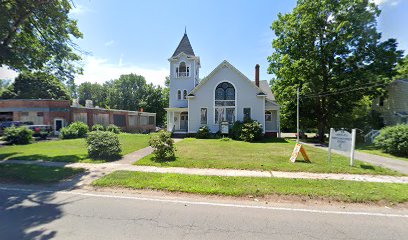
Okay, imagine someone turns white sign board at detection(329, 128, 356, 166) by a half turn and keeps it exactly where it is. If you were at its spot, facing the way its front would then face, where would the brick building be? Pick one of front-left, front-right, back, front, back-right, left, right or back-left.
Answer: back-left

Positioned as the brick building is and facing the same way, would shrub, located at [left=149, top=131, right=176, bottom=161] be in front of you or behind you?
in front

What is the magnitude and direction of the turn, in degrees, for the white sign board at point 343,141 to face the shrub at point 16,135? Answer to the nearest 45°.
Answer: approximately 45° to its right

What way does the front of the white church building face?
toward the camera

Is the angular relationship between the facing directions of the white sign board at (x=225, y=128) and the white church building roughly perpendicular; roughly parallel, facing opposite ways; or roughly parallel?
roughly parallel

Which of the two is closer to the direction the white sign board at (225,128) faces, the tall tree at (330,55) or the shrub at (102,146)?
the shrub

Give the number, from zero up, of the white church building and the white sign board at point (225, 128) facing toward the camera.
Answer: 2

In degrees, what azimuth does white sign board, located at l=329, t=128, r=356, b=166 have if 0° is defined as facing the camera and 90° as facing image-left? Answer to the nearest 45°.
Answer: approximately 45°

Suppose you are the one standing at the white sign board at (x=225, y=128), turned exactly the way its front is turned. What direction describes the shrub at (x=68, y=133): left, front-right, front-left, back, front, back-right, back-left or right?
right

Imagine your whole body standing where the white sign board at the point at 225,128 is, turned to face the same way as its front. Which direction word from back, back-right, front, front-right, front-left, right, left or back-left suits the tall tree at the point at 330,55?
left

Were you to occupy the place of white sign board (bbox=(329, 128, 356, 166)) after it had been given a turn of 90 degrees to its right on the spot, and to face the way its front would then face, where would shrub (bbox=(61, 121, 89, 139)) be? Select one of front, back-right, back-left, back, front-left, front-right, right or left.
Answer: front-left

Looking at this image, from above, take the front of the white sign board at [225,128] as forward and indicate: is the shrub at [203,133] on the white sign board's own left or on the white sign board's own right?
on the white sign board's own right

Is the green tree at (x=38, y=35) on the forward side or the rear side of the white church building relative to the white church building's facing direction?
on the forward side

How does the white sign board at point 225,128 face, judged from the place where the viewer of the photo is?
facing the viewer

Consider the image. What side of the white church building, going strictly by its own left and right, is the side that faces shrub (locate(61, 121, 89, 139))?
right
